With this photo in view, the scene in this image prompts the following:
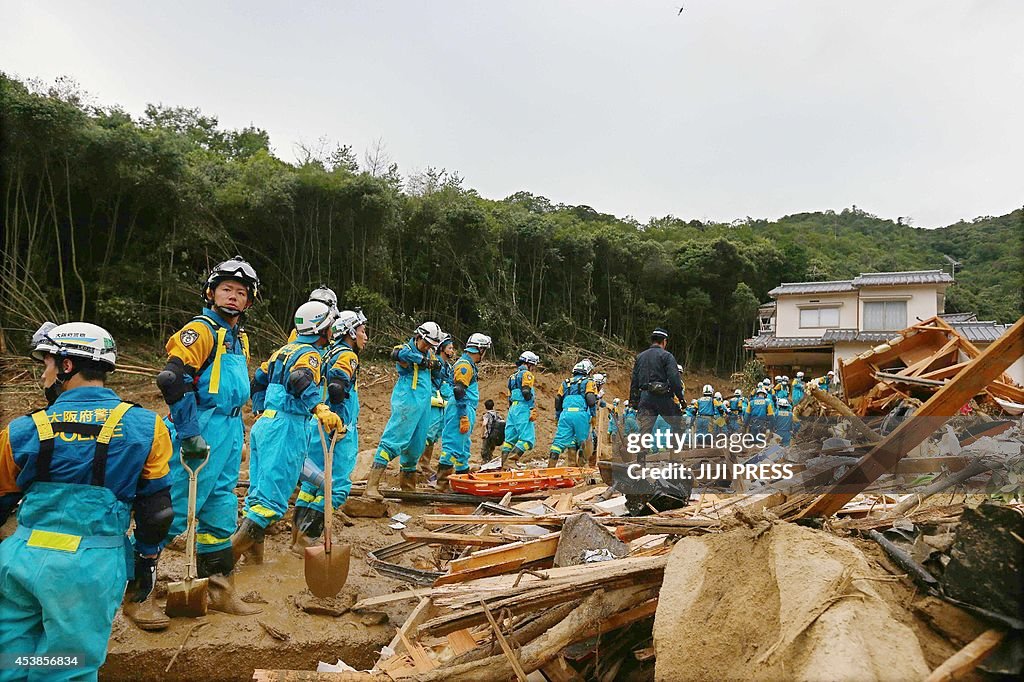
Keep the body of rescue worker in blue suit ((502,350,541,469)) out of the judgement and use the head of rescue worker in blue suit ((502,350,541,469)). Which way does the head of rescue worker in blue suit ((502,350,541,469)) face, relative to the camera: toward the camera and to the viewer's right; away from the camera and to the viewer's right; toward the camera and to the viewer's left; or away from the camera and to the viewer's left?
away from the camera and to the viewer's right

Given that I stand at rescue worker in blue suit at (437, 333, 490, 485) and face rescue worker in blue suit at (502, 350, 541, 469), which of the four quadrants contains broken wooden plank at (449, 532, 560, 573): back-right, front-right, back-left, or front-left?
back-right

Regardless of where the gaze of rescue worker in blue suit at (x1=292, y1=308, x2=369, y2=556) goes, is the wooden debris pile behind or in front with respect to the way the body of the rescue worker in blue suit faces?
in front

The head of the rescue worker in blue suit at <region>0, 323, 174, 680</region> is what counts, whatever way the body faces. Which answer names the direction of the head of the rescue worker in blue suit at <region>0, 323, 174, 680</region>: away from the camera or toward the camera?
away from the camera

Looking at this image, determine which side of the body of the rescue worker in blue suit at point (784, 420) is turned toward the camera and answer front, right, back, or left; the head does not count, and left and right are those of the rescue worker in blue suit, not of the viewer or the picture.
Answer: back

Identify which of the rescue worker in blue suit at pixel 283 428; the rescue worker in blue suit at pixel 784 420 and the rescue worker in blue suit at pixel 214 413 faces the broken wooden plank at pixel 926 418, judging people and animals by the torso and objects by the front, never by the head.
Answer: the rescue worker in blue suit at pixel 214 413

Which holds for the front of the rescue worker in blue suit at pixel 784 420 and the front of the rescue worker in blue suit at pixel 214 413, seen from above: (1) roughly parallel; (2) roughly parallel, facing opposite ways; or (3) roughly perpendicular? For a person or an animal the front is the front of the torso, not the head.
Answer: roughly perpendicular

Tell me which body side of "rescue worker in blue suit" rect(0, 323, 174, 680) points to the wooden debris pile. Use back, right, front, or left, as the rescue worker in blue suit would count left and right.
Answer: right

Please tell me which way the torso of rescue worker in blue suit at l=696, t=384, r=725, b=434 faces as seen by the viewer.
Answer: away from the camera

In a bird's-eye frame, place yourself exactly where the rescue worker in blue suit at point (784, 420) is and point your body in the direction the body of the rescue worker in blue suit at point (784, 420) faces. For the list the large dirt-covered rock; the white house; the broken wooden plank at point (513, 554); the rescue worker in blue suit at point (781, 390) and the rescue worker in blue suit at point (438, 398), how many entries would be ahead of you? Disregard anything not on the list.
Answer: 2
